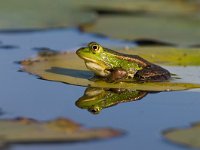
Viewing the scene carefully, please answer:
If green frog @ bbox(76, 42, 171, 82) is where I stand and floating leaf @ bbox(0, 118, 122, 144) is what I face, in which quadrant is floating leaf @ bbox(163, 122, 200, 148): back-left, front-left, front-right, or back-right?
front-left

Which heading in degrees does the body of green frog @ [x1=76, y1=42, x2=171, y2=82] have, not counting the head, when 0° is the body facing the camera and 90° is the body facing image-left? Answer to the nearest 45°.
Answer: approximately 90°

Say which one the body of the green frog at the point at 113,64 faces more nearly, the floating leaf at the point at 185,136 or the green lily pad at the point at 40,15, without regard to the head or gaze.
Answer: the green lily pad

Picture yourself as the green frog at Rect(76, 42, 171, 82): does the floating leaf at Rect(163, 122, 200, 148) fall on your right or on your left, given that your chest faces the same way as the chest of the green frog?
on your left

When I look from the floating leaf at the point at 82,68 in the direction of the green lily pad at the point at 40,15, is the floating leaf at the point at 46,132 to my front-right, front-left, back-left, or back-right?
back-left

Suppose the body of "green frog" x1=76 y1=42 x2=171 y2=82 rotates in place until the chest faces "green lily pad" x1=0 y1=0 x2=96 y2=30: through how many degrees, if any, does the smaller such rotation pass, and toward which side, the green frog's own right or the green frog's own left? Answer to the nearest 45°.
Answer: approximately 45° to the green frog's own right
